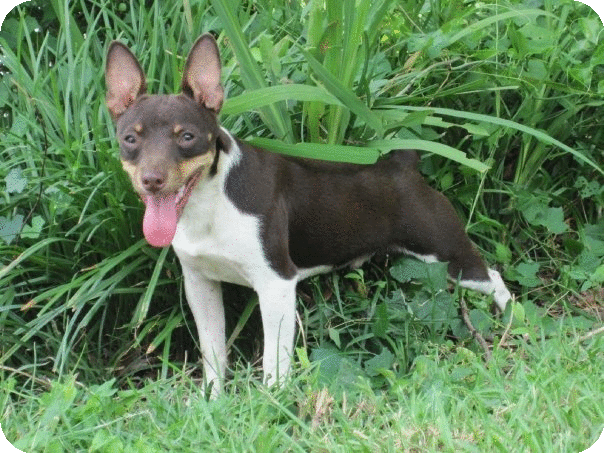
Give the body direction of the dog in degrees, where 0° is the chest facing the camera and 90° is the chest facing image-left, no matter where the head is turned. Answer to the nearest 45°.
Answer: approximately 45°
